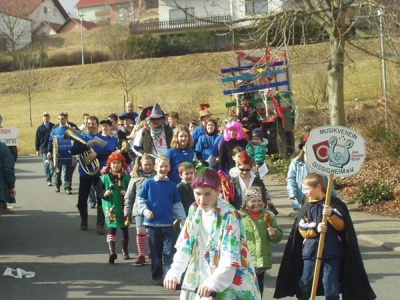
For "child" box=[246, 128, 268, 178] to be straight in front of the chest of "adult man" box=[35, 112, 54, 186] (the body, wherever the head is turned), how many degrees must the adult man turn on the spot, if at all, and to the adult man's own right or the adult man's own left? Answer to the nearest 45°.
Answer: approximately 45° to the adult man's own left

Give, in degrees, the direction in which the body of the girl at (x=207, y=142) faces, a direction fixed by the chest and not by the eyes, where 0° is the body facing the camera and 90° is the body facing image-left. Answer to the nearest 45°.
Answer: approximately 0°

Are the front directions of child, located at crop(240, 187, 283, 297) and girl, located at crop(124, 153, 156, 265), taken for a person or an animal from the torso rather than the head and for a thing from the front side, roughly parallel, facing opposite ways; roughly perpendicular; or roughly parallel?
roughly parallel

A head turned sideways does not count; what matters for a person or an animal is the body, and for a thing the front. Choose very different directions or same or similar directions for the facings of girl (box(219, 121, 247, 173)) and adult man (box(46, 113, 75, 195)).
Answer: same or similar directions

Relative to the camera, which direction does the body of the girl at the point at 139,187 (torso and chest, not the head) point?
toward the camera

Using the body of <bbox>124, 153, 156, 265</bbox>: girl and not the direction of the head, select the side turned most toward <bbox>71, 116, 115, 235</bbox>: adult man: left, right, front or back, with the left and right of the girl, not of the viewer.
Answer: back

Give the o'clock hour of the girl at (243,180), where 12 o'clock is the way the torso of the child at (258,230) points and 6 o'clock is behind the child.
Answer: The girl is roughly at 6 o'clock from the child.

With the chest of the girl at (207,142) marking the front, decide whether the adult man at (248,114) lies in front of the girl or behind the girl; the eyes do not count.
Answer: behind

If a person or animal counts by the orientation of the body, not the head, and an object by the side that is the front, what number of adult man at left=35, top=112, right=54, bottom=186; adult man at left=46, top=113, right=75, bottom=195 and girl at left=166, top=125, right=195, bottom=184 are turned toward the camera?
3

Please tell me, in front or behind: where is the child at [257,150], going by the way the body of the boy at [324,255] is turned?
behind

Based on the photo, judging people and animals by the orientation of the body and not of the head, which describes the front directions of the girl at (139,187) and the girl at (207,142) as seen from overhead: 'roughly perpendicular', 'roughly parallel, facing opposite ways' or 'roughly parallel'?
roughly parallel

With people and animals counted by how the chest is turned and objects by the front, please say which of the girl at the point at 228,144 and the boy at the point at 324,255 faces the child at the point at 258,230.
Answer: the girl

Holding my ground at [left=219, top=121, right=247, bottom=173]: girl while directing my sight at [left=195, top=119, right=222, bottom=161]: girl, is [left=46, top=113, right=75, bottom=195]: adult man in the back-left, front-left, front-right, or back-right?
front-left

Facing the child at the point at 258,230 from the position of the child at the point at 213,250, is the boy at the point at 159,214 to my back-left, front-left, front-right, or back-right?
front-left

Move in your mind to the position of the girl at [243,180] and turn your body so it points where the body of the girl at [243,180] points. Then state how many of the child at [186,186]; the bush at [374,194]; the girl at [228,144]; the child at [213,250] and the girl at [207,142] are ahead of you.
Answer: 1

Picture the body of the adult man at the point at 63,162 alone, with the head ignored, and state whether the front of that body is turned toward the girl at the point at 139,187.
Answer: yes

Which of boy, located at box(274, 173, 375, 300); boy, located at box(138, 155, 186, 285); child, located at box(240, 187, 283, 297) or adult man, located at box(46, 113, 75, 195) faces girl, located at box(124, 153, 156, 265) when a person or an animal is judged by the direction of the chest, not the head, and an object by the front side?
the adult man

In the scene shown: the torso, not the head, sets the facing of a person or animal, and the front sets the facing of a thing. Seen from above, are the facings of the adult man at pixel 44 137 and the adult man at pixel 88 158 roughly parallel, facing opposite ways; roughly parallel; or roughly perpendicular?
roughly parallel
